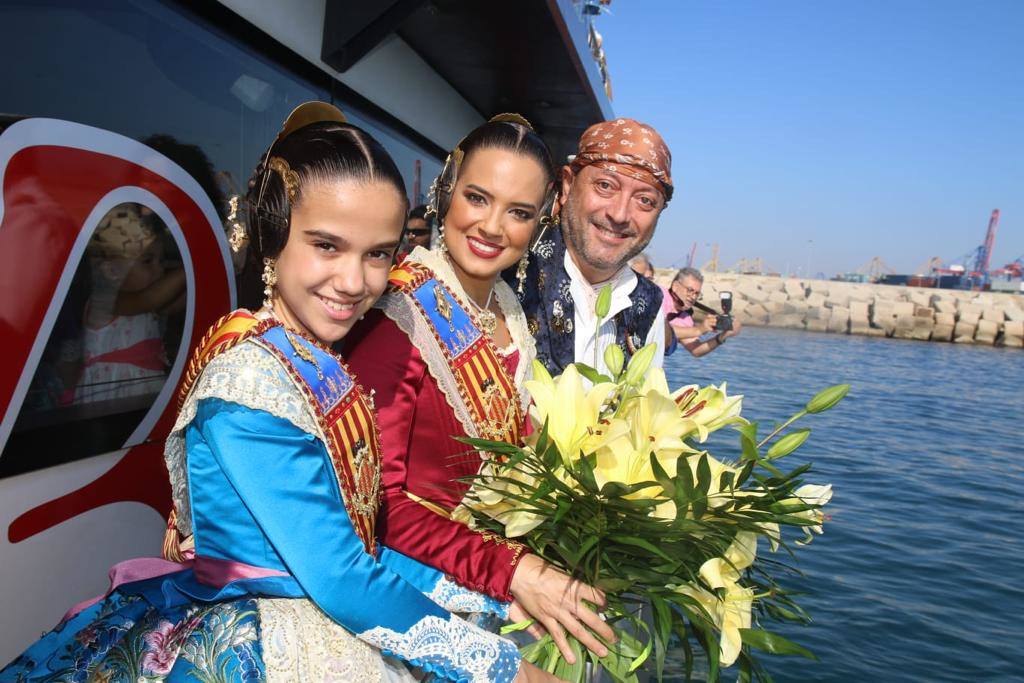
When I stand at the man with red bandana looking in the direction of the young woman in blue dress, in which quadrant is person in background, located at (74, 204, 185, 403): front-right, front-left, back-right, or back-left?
front-right

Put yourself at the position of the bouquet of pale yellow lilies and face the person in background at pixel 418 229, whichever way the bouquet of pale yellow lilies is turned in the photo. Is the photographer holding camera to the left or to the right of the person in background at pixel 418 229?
right

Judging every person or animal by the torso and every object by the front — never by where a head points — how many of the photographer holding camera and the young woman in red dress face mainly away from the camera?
0

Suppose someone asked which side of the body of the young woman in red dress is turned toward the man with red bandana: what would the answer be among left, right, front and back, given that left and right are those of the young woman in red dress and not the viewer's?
left

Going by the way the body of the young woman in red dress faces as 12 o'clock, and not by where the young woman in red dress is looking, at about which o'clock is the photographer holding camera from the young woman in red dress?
The photographer holding camera is roughly at 8 o'clock from the young woman in red dress.

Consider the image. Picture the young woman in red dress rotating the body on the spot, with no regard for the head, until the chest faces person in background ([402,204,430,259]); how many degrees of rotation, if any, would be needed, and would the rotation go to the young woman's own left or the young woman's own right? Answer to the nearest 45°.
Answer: approximately 135° to the young woman's own left

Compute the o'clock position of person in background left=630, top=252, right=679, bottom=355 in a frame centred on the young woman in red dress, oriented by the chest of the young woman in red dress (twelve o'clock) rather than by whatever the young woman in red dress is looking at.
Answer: The person in background is roughly at 8 o'clock from the young woman in red dress.

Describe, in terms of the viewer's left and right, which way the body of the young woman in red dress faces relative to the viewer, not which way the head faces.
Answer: facing the viewer and to the right of the viewer

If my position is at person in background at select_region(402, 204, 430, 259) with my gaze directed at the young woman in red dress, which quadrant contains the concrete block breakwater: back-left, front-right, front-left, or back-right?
back-left

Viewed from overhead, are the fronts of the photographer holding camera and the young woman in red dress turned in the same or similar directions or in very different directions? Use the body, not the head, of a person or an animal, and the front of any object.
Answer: same or similar directions

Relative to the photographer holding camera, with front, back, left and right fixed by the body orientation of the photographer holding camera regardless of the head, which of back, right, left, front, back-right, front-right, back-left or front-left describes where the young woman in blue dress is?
front-right

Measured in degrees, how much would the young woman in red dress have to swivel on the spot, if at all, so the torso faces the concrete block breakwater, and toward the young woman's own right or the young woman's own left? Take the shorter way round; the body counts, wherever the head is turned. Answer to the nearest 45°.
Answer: approximately 90° to the young woman's own left
